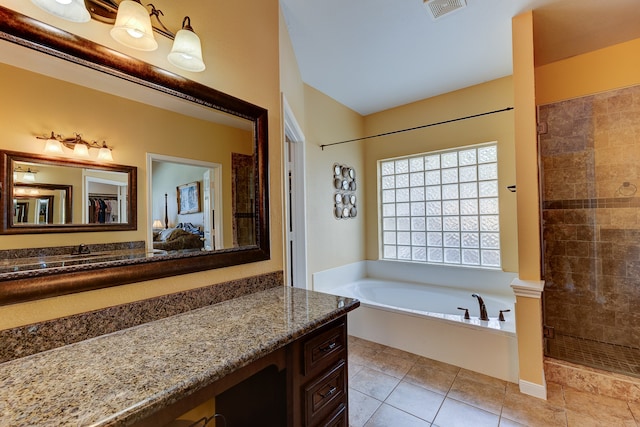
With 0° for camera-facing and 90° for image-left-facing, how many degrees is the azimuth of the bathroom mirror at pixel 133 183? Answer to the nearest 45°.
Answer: approximately 315°

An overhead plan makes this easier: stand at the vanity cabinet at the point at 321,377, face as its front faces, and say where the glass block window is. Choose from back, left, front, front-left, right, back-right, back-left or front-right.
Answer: left

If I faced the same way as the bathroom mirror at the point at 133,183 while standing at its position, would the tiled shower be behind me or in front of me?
in front

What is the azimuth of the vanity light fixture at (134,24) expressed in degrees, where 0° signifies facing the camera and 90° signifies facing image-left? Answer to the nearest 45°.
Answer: approximately 315°

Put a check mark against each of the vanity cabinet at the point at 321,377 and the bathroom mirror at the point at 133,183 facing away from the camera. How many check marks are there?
0

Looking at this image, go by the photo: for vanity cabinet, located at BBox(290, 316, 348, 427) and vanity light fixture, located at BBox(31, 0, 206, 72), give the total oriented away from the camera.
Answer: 0

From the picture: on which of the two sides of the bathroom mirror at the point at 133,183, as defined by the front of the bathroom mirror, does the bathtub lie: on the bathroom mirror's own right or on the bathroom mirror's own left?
on the bathroom mirror's own left

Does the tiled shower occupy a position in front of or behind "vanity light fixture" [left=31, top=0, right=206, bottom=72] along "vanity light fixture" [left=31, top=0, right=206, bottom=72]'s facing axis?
in front

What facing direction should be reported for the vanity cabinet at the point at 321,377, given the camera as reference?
facing the viewer and to the right of the viewer

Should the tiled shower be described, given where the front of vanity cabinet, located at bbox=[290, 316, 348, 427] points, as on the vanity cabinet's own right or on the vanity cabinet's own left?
on the vanity cabinet's own left
